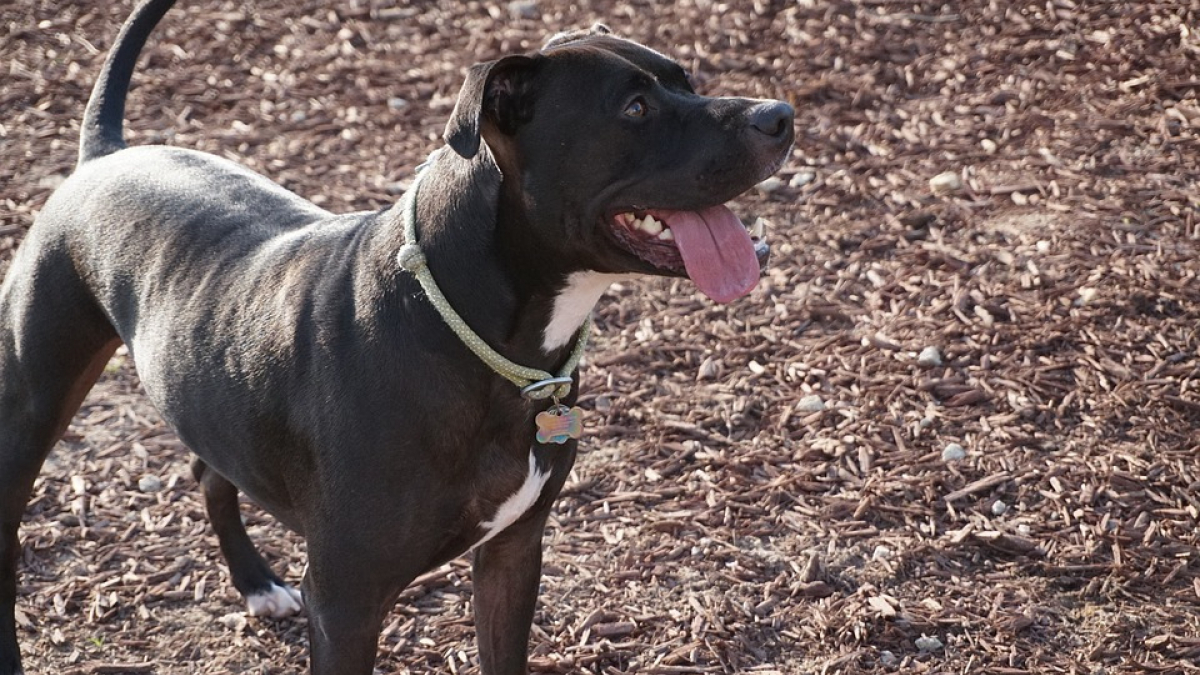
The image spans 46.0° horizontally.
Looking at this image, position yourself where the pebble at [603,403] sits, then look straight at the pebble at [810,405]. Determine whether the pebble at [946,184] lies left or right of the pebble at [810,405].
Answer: left

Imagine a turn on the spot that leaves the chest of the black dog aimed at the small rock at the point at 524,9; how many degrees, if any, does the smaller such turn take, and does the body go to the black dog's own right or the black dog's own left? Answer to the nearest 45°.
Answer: approximately 135° to the black dog's own left

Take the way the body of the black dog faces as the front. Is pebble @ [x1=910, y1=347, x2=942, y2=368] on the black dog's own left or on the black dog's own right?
on the black dog's own left

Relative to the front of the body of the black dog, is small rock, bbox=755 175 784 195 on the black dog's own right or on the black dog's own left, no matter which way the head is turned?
on the black dog's own left

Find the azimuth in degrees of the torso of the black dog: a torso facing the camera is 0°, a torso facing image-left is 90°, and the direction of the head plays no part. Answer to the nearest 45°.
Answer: approximately 315°

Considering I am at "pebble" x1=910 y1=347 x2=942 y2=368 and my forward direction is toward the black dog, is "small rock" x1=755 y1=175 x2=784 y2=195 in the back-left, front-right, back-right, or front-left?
back-right

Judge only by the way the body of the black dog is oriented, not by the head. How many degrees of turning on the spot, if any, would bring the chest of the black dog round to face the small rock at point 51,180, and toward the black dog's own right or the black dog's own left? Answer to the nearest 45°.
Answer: approximately 180°

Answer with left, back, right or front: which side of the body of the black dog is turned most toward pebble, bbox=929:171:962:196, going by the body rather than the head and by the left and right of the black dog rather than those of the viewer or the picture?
left

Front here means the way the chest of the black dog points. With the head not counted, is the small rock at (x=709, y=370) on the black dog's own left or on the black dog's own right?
on the black dog's own left
